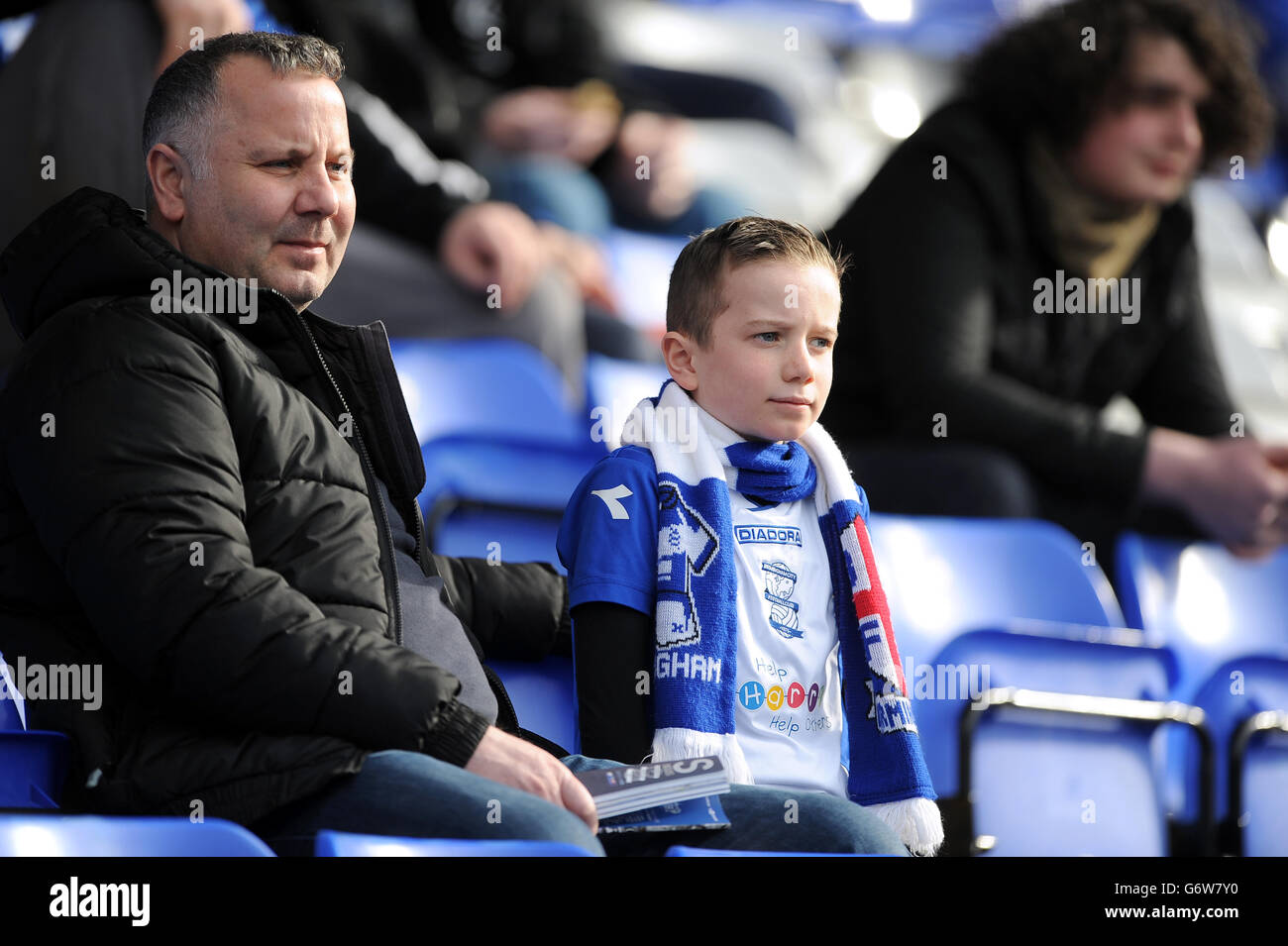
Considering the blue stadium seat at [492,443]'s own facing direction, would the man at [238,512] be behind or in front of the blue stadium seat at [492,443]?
in front

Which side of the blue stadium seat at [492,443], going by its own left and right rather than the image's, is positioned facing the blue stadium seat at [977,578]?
left

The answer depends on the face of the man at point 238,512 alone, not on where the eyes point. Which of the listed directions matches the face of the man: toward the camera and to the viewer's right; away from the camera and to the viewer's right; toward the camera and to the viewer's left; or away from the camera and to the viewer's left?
toward the camera and to the viewer's right

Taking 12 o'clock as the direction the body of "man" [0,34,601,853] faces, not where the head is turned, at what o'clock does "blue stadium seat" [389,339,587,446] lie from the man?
The blue stadium seat is roughly at 8 o'clock from the man.

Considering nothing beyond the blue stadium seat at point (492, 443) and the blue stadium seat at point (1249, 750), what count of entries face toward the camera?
2

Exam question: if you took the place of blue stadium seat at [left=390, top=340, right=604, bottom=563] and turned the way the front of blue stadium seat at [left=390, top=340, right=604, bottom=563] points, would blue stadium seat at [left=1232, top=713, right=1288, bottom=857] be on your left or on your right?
on your left

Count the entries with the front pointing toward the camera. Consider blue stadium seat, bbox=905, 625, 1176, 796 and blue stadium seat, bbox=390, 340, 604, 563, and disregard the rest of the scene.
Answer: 2

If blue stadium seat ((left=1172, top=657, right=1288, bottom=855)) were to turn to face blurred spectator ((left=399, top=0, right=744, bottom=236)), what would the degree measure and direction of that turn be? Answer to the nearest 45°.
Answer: approximately 135° to its right

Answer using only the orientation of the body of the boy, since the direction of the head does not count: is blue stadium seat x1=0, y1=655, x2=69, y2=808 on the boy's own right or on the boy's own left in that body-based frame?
on the boy's own right

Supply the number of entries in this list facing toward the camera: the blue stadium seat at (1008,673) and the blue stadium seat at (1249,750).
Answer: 2

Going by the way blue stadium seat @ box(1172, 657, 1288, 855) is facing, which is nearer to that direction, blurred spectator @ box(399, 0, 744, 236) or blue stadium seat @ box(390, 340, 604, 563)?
the blue stadium seat

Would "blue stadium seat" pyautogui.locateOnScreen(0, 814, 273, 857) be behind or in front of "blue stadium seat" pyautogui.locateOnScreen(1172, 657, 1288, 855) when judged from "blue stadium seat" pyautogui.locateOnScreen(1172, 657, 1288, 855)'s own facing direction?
in front

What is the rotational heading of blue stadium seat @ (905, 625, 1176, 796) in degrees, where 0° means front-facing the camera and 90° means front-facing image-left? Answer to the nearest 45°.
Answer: approximately 0°
